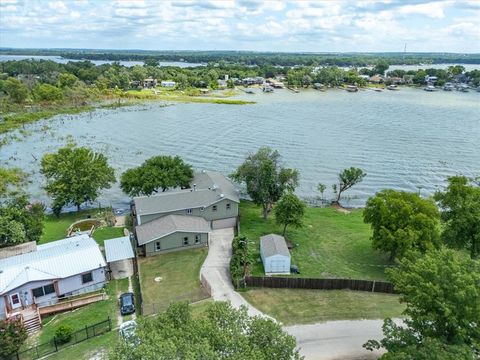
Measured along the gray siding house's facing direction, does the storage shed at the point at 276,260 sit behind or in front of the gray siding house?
in front

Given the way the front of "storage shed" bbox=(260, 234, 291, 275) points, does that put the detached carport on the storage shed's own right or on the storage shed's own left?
on the storage shed's own right

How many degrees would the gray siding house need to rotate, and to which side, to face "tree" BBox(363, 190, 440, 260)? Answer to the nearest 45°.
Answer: approximately 45° to its left

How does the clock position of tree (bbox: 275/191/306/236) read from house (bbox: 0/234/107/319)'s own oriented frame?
The tree is roughly at 9 o'clock from the house.

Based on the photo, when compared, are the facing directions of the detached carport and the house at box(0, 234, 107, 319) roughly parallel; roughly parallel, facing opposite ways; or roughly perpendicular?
roughly parallel

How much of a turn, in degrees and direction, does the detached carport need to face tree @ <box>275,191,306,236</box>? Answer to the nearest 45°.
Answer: approximately 90° to its left

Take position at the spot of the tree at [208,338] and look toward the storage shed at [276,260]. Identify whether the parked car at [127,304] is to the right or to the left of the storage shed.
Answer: left

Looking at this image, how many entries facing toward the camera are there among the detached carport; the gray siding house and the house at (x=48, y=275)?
3

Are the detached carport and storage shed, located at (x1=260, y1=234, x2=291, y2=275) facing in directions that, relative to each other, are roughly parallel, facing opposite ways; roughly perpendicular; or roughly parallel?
roughly parallel

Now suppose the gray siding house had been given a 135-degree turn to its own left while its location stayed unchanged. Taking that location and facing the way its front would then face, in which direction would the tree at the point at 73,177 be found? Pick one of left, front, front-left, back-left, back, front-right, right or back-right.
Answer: left

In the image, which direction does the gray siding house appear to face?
toward the camera

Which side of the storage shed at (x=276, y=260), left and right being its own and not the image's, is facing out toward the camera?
front

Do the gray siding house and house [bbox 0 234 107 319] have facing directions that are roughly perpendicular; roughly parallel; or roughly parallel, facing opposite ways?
roughly parallel

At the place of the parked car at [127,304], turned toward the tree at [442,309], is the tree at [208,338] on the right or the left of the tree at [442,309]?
right

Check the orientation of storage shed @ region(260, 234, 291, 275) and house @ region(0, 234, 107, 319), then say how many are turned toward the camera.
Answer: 2

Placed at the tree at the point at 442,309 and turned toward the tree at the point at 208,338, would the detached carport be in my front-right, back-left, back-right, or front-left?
front-right
